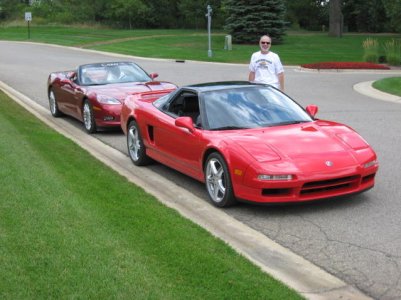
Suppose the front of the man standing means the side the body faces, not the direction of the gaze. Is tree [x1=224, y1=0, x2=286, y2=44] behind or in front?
behind

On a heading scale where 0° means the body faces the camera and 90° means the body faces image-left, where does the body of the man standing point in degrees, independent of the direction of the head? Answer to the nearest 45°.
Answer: approximately 0°

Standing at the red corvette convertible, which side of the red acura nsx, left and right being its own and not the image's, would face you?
back

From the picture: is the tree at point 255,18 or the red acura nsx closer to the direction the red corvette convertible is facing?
the red acura nsx

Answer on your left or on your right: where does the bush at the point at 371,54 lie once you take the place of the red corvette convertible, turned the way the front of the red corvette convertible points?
on your left

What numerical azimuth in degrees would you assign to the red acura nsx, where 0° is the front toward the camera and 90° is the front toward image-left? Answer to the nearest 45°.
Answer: approximately 315°
